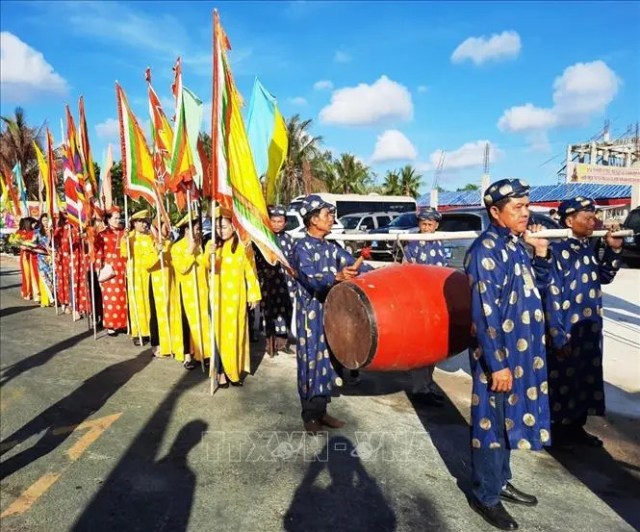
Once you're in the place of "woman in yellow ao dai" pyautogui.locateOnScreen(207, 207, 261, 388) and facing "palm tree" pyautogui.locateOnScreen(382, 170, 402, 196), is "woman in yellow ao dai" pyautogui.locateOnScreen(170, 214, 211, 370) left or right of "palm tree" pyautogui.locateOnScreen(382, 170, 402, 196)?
left

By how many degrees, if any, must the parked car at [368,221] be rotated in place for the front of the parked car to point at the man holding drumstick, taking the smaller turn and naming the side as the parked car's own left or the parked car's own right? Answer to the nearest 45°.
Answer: approximately 45° to the parked car's own left

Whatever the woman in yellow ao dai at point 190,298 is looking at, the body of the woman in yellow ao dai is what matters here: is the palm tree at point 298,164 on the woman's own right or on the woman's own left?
on the woman's own left

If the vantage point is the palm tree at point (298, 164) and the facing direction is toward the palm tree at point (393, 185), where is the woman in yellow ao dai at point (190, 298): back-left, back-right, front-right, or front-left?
back-right

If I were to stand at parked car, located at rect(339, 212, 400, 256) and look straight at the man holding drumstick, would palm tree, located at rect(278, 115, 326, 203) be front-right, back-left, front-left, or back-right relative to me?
back-right

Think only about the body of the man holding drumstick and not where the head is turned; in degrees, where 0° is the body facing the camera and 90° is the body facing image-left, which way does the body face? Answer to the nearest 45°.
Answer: approximately 270°
